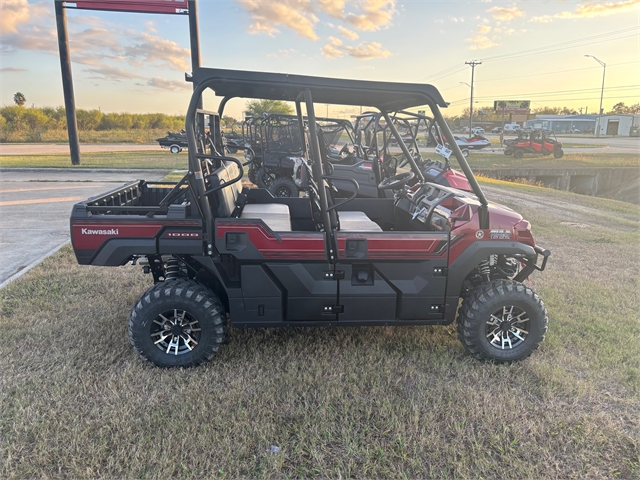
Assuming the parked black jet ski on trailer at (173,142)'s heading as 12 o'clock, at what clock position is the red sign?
The red sign is roughly at 9 o'clock from the parked black jet ski on trailer.

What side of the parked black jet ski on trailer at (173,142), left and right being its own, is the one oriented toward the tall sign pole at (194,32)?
left

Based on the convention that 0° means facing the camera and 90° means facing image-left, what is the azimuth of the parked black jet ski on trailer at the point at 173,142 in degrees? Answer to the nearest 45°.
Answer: approximately 90°

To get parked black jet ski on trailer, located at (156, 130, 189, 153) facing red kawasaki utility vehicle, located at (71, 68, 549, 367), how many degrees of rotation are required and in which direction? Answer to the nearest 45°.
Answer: approximately 90° to its left

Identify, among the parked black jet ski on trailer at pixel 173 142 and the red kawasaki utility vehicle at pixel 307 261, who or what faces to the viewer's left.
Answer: the parked black jet ski on trailer

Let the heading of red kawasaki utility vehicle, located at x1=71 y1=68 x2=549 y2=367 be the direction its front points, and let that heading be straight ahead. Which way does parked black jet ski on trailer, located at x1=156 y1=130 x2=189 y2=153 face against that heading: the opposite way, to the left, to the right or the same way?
the opposite way

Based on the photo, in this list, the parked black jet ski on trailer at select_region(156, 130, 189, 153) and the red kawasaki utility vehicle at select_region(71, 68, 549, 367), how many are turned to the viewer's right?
1

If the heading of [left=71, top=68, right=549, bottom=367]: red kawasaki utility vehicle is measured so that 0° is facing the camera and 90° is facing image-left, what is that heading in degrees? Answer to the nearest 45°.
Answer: approximately 270°

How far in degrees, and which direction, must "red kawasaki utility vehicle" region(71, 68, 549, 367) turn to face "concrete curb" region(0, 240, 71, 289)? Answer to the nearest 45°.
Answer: approximately 135° to its left
